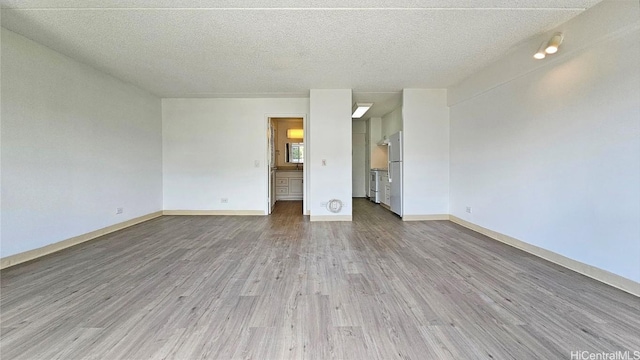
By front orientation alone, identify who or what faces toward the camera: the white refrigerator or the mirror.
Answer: the mirror

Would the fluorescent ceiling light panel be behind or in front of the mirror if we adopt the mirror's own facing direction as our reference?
in front

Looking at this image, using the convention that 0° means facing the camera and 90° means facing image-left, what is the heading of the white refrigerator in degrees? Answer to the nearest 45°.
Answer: approximately 90°

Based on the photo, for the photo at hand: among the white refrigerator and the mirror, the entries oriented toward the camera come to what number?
1

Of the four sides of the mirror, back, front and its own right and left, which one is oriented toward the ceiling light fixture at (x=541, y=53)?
front

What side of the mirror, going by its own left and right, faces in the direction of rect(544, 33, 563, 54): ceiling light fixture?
front

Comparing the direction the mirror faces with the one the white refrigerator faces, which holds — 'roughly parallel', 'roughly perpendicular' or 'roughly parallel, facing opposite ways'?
roughly perpendicular

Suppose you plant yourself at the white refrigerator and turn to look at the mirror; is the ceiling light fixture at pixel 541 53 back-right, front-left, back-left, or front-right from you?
back-left

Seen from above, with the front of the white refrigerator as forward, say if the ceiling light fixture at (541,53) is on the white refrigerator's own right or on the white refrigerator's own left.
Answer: on the white refrigerator's own left

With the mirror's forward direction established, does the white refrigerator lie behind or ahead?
ahead

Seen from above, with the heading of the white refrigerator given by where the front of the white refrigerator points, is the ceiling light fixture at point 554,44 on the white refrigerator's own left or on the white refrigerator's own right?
on the white refrigerator's own left

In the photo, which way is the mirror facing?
toward the camera
